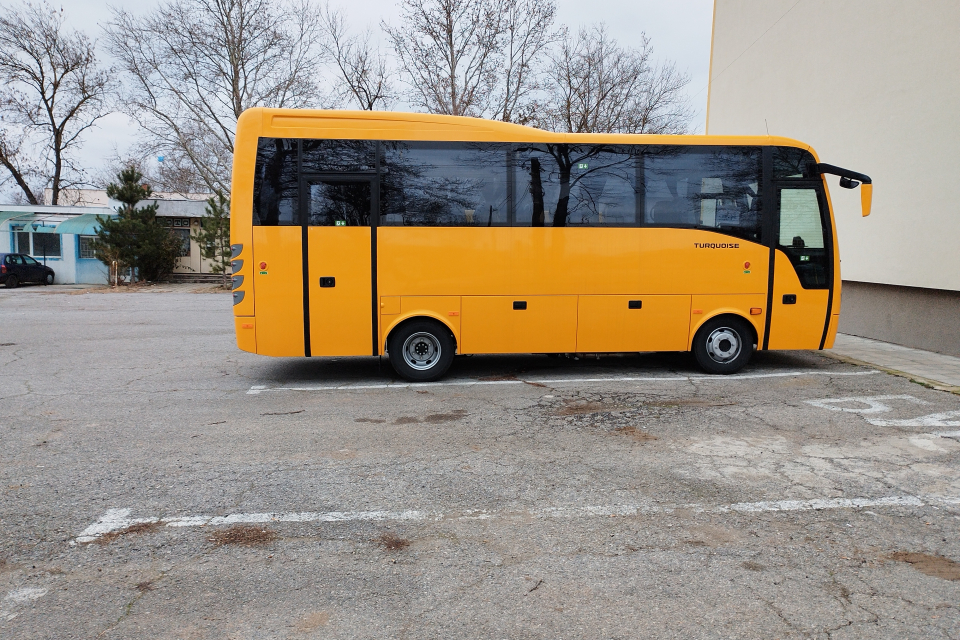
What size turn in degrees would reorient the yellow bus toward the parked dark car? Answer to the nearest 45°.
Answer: approximately 135° to its left

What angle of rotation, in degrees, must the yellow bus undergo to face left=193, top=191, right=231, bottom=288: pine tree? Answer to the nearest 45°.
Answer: approximately 135° to its left

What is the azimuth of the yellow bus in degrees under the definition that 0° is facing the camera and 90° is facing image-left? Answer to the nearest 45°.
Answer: approximately 270°

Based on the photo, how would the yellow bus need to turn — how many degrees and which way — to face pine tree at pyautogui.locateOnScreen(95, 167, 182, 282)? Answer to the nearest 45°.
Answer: approximately 135° to its left
